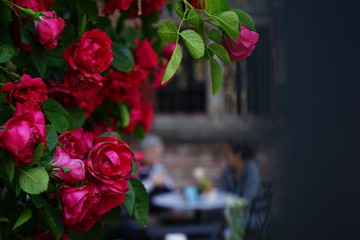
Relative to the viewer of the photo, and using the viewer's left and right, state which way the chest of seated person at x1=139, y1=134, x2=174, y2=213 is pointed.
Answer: facing the viewer and to the right of the viewer

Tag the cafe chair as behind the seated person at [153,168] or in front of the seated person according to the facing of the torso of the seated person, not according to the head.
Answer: in front
